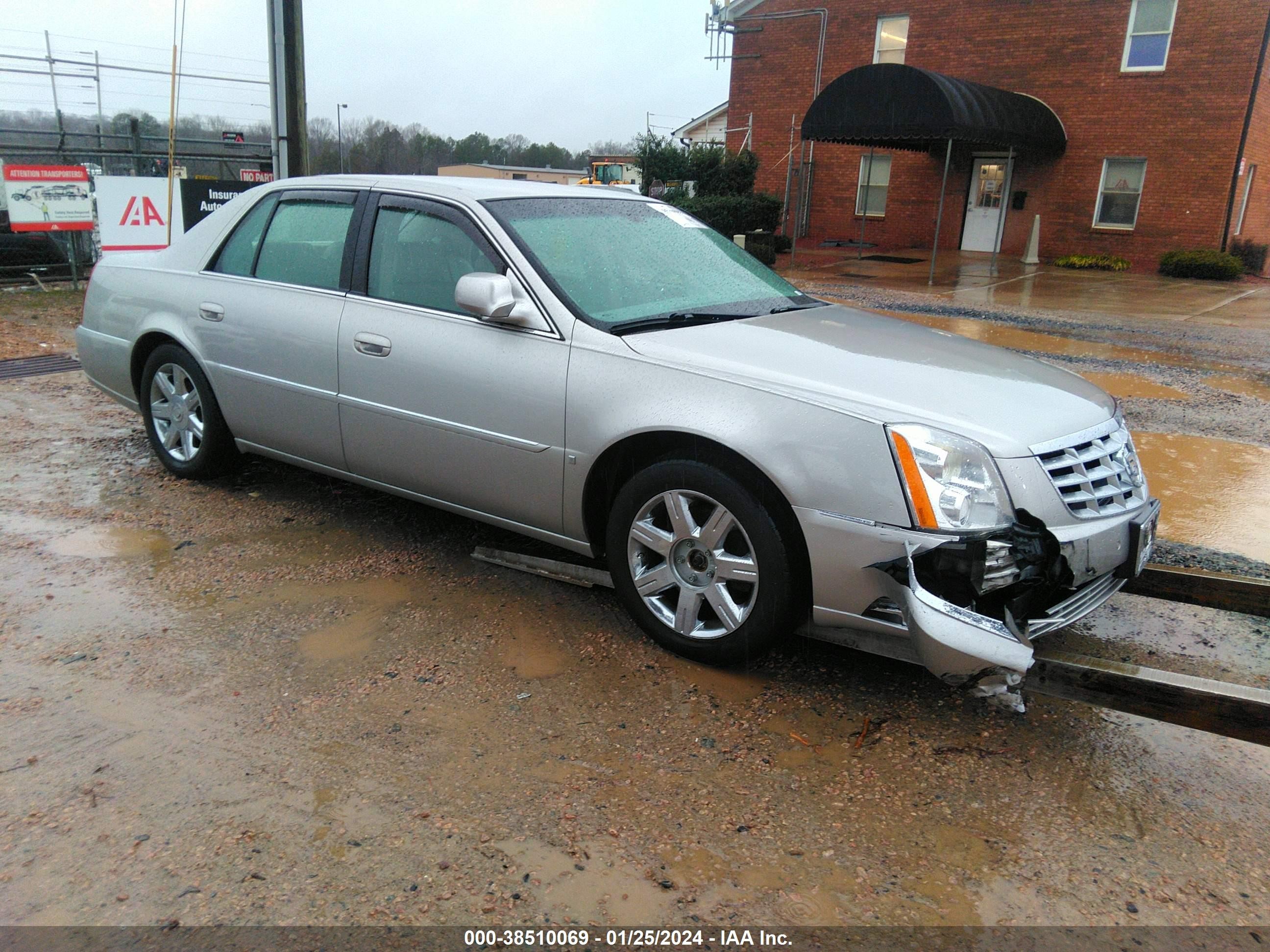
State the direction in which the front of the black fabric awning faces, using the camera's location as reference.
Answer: facing the viewer and to the left of the viewer

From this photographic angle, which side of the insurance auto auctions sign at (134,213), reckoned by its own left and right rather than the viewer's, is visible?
front

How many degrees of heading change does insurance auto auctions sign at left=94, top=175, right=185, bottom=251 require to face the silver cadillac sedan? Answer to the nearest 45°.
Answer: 0° — it already faces it

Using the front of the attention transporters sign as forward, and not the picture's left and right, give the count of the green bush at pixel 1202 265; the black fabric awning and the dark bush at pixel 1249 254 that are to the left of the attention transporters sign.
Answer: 3

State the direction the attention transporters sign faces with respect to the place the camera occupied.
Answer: facing the viewer

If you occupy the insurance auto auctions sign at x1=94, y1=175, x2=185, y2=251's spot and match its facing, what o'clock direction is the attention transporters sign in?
The attention transporters sign is roughly at 4 o'clock from the insurance auto auctions sign.

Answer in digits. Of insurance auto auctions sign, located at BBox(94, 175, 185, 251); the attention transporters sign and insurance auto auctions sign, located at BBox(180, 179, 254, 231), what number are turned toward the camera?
3

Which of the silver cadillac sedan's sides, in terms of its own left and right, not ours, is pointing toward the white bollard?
left

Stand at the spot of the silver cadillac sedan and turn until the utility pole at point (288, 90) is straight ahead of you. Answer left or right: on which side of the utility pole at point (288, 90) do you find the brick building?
right

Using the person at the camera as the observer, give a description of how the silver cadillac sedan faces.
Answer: facing the viewer and to the right of the viewer

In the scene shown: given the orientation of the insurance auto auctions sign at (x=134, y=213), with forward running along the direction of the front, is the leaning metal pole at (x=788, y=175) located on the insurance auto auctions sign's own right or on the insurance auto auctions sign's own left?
on the insurance auto auctions sign's own left

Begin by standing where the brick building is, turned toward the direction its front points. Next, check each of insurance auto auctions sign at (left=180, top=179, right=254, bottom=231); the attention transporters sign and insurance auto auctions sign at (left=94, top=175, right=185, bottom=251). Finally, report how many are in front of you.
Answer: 3

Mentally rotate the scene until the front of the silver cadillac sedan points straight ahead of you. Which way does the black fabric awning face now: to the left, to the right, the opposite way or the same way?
to the right

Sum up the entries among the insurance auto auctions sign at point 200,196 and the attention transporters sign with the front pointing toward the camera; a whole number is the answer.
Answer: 2

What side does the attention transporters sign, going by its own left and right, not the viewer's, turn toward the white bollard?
left
